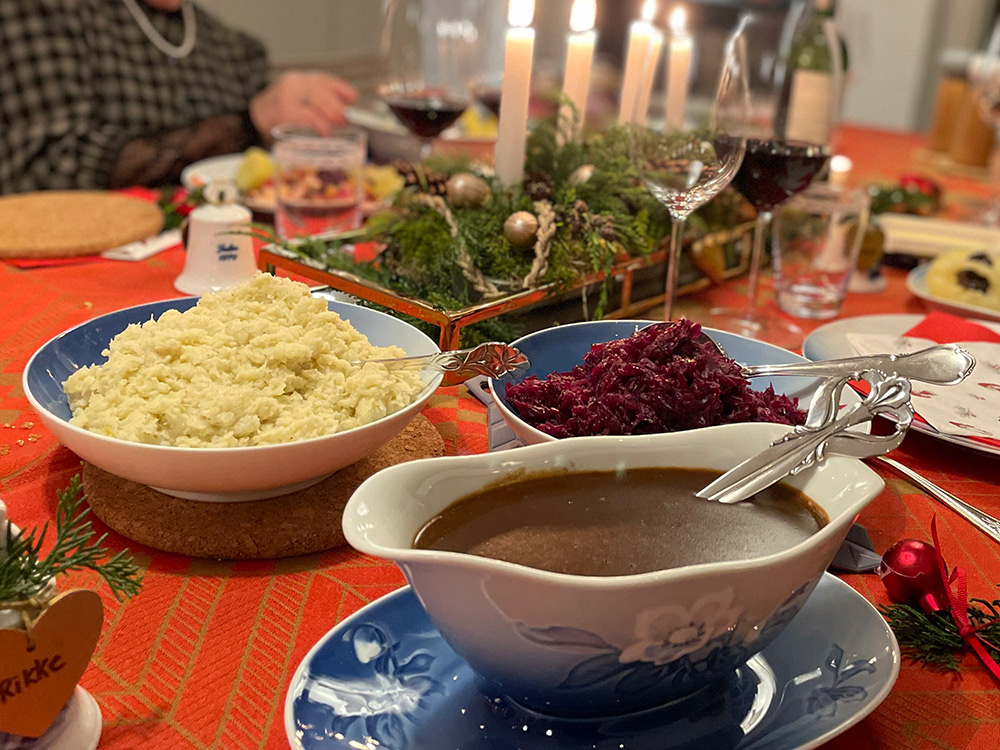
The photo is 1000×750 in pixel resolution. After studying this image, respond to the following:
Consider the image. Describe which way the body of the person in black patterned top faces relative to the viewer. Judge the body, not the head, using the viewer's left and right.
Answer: facing the viewer and to the right of the viewer

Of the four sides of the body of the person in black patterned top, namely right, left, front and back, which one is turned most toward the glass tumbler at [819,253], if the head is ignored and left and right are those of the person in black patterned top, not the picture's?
front

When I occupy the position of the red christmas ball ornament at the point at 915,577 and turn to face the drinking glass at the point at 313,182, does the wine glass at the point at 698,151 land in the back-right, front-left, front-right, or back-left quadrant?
front-right

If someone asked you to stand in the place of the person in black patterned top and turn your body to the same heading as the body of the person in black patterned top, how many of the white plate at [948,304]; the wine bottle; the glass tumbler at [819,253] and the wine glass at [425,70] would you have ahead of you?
4

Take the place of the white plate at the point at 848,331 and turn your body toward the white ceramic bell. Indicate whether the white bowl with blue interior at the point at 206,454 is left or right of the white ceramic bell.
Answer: left

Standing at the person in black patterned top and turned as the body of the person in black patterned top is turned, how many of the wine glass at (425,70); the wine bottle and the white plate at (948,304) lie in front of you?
3

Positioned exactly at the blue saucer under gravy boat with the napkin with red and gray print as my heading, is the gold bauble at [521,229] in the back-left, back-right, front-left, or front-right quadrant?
front-left

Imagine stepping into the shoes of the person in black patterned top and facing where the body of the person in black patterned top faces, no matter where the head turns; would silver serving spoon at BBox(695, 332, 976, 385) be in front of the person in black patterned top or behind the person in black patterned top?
in front

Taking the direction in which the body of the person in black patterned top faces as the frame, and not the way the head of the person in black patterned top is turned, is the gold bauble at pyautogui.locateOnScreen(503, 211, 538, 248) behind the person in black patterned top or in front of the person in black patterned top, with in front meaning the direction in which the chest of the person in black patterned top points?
in front

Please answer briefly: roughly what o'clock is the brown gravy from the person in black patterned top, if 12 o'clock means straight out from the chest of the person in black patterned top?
The brown gravy is roughly at 1 o'clock from the person in black patterned top.
